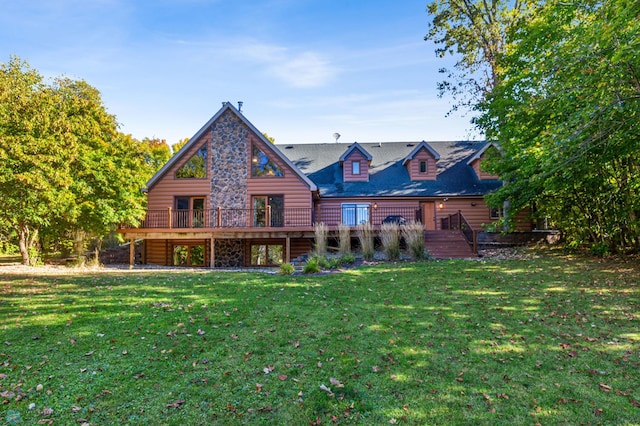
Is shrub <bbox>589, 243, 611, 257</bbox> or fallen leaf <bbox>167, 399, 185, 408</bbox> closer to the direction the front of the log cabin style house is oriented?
the fallen leaf

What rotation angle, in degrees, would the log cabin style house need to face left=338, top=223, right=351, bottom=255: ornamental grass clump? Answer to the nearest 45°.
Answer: approximately 45° to its left

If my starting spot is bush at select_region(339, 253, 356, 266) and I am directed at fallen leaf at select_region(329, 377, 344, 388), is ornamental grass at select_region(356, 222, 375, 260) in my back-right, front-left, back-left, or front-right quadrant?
back-left

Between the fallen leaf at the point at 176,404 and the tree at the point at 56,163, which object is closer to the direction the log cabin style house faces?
the fallen leaf

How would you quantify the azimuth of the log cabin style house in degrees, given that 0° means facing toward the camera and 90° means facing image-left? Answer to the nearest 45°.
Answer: approximately 0°

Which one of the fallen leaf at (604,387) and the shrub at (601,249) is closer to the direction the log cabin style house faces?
the fallen leaf

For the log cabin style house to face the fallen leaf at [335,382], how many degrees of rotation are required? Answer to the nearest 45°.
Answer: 0° — it already faces it

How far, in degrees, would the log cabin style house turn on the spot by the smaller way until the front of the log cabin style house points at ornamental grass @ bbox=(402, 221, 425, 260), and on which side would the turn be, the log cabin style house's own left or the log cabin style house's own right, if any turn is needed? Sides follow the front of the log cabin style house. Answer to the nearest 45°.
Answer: approximately 45° to the log cabin style house's own left

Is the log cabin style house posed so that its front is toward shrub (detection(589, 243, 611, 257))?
no

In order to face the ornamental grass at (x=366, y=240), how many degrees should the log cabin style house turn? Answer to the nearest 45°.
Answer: approximately 45° to its left

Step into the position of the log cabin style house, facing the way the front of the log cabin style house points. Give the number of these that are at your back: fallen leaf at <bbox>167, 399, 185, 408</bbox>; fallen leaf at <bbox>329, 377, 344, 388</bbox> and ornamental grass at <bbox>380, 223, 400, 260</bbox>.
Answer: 0

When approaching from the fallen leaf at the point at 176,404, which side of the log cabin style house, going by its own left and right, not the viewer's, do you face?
front

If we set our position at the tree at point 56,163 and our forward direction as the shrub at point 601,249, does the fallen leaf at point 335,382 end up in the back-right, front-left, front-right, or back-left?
front-right
